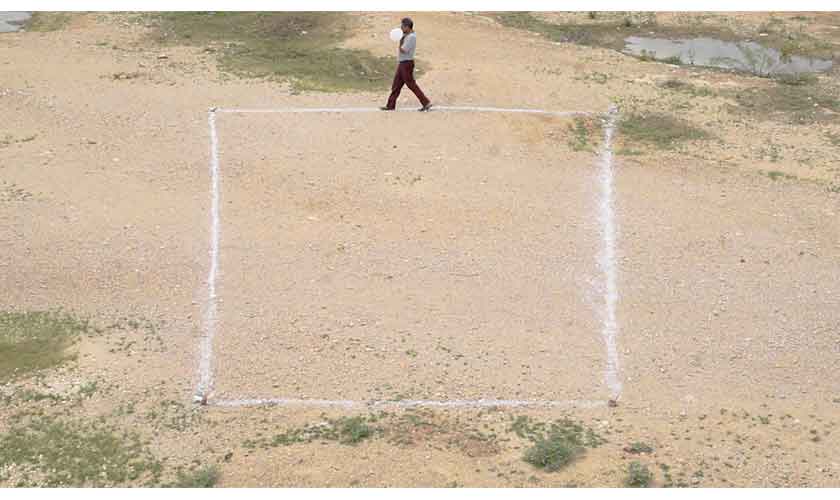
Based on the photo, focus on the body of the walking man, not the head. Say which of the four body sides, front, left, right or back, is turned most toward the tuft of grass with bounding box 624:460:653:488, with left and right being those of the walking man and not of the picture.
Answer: left

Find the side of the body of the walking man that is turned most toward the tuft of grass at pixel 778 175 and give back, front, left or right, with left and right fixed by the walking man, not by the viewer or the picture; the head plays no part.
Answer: back

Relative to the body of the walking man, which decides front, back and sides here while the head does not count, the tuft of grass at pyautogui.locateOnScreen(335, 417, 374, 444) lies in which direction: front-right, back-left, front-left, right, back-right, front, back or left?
left

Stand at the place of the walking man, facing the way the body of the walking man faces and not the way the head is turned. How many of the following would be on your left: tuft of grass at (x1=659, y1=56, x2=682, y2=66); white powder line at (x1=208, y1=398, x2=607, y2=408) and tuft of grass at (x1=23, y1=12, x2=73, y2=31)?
1

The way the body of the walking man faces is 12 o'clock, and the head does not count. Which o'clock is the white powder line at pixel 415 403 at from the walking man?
The white powder line is roughly at 9 o'clock from the walking man.

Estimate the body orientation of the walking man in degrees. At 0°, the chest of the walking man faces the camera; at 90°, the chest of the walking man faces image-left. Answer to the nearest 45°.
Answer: approximately 90°

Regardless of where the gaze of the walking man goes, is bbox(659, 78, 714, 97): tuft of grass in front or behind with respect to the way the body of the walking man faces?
behind

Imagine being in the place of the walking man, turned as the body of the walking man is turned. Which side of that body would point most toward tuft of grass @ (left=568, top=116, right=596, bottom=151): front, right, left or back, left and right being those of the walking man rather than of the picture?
back

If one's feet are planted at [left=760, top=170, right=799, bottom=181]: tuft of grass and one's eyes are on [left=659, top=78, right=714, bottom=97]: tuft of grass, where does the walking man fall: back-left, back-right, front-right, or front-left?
front-left

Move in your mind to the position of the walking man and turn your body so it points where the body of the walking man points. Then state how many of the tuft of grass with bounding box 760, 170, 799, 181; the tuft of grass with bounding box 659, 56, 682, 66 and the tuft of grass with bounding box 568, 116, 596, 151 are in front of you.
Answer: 0

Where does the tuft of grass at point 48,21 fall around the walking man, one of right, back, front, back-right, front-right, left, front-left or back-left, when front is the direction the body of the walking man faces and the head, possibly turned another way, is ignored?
front-right

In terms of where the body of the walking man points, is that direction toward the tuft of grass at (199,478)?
no

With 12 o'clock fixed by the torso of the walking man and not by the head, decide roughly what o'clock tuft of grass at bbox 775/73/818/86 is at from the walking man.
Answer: The tuft of grass is roughly at 5 o'clock from the walking man.

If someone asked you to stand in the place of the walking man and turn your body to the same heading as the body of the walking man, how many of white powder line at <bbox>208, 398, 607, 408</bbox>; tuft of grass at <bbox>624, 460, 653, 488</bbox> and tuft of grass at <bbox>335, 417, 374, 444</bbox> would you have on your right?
0
